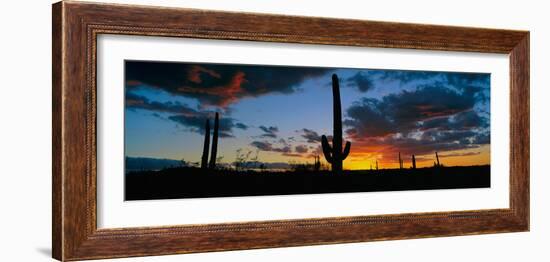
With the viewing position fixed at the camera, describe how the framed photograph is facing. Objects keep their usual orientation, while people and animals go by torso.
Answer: facing the viewer and to the right of the viewer
